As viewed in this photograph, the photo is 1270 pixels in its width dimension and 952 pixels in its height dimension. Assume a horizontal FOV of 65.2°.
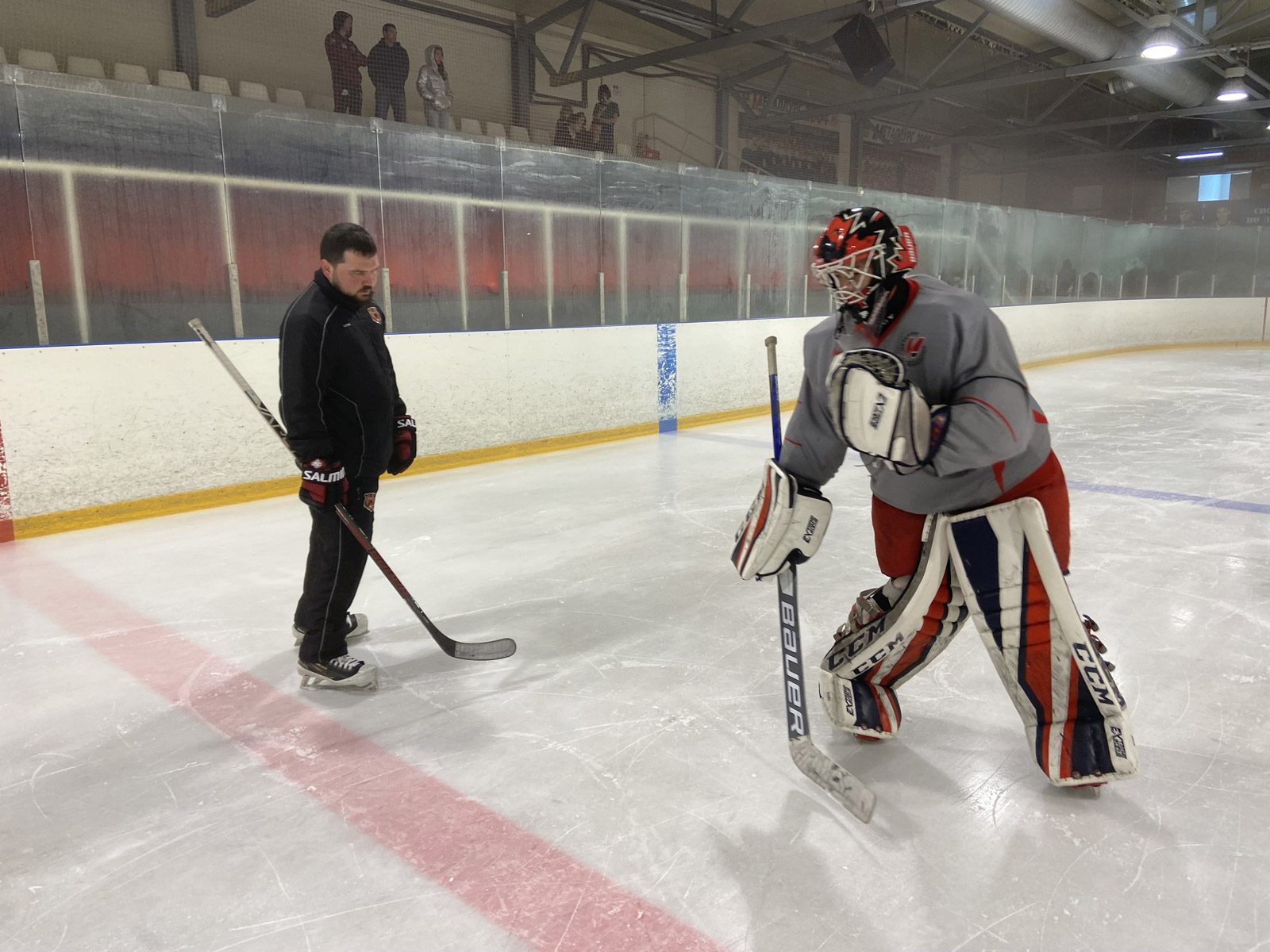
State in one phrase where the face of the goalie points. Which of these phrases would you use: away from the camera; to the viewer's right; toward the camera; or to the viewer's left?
to the viewer's left

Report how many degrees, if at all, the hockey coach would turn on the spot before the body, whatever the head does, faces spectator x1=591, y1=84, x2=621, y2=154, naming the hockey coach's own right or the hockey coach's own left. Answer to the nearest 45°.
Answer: approximately 135° to the hockey coach's own left

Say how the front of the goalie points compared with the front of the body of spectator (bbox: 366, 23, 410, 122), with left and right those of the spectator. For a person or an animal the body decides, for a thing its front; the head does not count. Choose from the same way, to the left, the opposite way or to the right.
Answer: to the right

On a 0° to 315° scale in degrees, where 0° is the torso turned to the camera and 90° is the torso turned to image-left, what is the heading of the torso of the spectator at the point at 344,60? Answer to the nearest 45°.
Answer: approximately 315°

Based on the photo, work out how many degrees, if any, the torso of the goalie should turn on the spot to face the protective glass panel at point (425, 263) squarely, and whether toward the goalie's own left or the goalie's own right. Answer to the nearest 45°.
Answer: approximately 90° to the goalie's own right

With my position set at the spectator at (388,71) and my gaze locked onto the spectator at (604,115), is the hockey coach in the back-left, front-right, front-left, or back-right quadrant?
back-right

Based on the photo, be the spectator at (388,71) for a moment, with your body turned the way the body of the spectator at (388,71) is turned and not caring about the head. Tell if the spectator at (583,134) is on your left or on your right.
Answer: on your left

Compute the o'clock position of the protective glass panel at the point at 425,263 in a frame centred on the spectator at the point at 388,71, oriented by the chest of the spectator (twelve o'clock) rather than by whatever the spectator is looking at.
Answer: The protective glass panel is roughly at 12 o'clock from the spectator.

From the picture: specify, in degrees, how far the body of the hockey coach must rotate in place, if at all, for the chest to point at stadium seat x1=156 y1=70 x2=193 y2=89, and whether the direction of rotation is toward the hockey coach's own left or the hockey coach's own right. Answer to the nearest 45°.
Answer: approximately 135° to the hockey coach's own left

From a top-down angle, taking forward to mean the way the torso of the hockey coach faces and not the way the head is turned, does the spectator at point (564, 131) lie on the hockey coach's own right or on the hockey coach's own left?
on the hockey coach's own left
